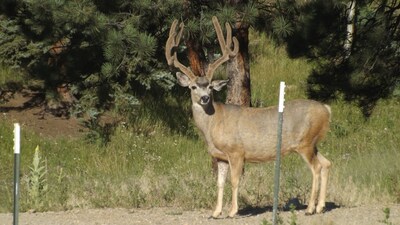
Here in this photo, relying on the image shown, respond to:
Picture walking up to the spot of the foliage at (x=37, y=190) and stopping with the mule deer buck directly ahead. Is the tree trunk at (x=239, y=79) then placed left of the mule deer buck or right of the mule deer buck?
left

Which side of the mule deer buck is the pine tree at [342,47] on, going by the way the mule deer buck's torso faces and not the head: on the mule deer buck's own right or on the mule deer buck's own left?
on the mule deer buck's own right

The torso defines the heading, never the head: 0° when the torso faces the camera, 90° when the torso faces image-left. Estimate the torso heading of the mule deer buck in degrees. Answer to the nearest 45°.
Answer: approximately 90°

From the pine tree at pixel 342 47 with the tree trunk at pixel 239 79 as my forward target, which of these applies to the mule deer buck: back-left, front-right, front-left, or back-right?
front-left

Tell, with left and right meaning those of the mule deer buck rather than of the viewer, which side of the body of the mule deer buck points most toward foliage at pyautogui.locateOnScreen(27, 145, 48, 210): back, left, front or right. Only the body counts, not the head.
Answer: front

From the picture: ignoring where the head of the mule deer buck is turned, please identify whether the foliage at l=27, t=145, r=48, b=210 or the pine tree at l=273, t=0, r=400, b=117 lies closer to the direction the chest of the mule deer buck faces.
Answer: the foliage

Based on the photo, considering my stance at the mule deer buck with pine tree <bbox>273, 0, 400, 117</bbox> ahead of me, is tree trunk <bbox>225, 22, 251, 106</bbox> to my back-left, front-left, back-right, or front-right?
front-left

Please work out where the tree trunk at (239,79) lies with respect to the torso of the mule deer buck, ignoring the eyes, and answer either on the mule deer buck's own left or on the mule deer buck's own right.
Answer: on the mule deer buck's own right
